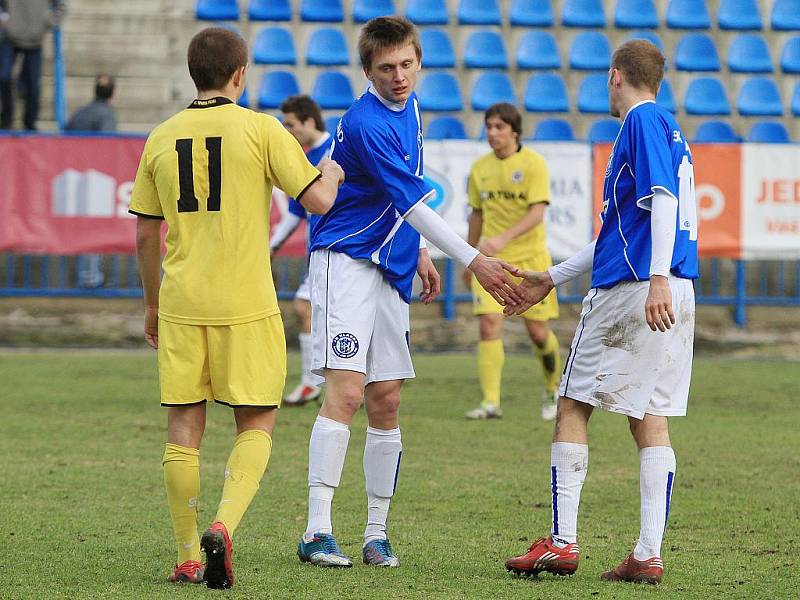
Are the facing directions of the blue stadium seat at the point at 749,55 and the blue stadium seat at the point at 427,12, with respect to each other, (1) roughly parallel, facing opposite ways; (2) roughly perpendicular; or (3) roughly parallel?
roughly parallel

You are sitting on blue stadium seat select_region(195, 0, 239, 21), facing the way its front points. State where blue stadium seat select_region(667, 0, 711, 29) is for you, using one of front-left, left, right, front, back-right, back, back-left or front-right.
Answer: left

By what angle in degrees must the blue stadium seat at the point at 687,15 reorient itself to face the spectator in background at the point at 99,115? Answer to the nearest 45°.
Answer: approximately 45° to its right

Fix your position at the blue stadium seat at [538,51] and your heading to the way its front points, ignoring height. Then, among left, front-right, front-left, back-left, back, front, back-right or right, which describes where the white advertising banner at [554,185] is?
front

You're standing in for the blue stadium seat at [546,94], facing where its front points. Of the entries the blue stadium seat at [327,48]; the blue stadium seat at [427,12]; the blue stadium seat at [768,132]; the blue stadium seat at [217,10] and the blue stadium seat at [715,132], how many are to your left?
2

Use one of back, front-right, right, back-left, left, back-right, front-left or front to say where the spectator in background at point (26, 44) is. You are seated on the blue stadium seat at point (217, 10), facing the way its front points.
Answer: front-right

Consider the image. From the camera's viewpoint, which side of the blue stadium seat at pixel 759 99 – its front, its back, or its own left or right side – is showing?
front

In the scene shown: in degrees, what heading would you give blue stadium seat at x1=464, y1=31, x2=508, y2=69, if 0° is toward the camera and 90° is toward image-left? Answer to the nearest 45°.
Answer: approximately 0°

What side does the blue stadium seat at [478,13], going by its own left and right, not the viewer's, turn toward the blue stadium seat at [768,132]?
left

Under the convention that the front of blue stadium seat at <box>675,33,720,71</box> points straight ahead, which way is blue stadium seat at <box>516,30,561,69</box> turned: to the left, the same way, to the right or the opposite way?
the same way

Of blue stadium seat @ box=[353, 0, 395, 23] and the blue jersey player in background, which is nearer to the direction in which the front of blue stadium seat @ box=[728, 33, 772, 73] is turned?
the blue jersey player in background

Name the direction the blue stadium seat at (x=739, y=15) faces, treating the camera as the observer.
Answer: facing the viewer

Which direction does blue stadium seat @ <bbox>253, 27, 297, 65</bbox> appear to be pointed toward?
toward the camera
